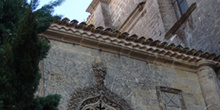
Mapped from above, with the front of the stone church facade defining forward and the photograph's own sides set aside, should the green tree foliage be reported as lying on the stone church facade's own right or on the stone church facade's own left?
on the stone church facade's own right

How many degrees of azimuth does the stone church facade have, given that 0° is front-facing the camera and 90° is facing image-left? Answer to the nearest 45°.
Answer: approximately 315°
